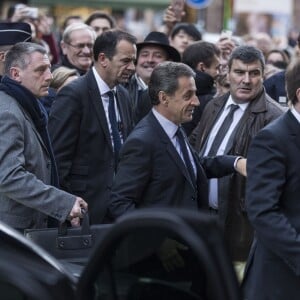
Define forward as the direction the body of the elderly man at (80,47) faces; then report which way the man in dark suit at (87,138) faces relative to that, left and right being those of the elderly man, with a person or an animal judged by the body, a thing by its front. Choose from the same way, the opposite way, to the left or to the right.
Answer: the same way

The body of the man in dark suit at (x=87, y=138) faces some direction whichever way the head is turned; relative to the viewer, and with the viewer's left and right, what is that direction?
facing the viewer and to the right of the viewer

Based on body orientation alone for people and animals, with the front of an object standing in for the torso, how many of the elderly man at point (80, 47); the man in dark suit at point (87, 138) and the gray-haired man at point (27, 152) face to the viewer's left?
0

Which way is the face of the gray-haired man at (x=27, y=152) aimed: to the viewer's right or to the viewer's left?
to the viewer's right

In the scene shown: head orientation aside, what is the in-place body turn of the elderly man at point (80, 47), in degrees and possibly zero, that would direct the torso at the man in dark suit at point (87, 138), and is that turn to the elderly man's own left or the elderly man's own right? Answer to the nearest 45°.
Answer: approximately 45° to the elderly man's own right

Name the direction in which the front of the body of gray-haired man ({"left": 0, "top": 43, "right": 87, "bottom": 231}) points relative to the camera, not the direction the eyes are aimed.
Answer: to the viewer's right

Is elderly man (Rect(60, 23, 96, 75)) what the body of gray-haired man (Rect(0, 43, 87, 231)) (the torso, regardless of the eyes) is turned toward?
no

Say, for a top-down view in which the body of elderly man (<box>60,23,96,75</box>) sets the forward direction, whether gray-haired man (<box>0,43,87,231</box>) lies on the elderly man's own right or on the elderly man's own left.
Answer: on the elderly man's own right

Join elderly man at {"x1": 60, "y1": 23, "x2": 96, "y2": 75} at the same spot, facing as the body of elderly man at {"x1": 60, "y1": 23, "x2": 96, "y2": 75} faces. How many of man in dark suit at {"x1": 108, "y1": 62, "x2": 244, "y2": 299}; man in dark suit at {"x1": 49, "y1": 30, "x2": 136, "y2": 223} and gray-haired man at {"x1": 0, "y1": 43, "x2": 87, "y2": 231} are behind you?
0

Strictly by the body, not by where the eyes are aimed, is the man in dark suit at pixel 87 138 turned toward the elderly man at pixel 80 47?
no

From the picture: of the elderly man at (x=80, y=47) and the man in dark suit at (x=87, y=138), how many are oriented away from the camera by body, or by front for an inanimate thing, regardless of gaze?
0

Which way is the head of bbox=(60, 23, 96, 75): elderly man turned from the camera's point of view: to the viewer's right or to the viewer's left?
to the viewer's right
